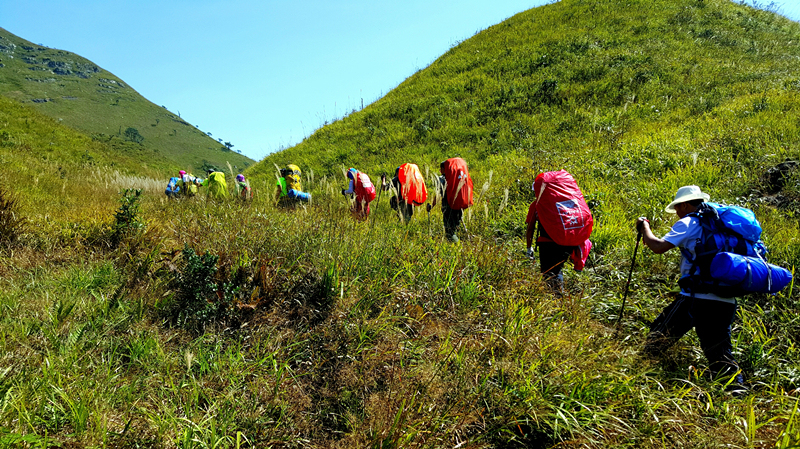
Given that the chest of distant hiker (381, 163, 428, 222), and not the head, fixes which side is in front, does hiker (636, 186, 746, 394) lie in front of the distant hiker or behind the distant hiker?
behind

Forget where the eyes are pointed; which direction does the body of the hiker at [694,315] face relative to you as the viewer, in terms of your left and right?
facing to the left of the viewer

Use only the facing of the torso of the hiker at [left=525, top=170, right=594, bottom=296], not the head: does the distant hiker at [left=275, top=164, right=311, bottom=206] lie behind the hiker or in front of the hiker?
in front

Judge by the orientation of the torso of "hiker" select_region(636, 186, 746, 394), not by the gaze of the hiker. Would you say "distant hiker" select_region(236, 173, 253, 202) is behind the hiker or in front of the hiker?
in front

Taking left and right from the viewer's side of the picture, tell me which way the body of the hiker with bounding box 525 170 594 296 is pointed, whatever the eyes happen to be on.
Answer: facing away from the viewer and to the left of the viewer

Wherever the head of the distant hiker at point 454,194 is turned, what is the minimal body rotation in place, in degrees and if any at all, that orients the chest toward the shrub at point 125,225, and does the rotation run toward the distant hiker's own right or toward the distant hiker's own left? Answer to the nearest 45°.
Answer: approximately 90° to the distant hiker's own left

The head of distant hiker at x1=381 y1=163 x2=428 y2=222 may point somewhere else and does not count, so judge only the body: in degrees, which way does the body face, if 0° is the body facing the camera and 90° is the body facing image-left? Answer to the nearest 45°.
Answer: approximately 135°

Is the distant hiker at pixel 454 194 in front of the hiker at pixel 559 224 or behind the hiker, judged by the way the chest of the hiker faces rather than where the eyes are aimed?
in front

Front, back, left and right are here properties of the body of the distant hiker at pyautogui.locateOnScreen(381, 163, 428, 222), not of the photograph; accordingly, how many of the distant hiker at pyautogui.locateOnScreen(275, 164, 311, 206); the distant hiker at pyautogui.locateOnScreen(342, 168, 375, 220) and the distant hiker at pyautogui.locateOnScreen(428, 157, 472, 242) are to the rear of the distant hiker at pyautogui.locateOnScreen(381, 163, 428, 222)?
1
